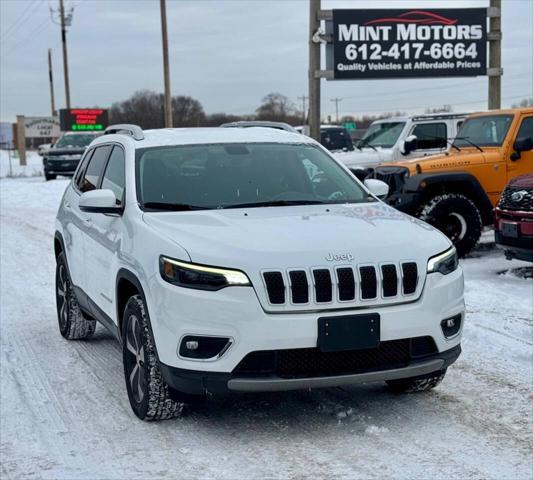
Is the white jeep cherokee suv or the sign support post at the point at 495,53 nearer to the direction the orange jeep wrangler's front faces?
the white jeep cherokee suv

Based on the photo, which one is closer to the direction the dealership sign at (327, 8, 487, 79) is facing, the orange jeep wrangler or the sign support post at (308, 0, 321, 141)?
the orange jeep wrangler

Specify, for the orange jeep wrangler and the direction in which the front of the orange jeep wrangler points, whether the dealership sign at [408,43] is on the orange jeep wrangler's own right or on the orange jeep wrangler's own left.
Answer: on the orange jeep wrangler's own right

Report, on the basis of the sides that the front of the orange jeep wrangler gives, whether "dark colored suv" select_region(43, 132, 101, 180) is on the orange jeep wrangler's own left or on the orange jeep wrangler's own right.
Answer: on the orange jeep wrangler's own right

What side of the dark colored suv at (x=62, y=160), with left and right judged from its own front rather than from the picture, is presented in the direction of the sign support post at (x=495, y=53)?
left

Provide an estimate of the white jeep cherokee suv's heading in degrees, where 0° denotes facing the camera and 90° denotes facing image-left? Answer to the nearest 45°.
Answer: approximately 315°

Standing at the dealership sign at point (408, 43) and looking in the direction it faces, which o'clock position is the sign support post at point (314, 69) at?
The sign support post is roughly at 2 o'clock from the dealership sign.

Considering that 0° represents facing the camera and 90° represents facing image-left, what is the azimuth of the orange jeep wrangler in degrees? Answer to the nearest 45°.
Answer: approximately 45°

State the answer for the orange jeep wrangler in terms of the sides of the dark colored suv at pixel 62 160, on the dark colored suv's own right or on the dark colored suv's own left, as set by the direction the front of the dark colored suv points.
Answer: on the dark colored suv's own left
